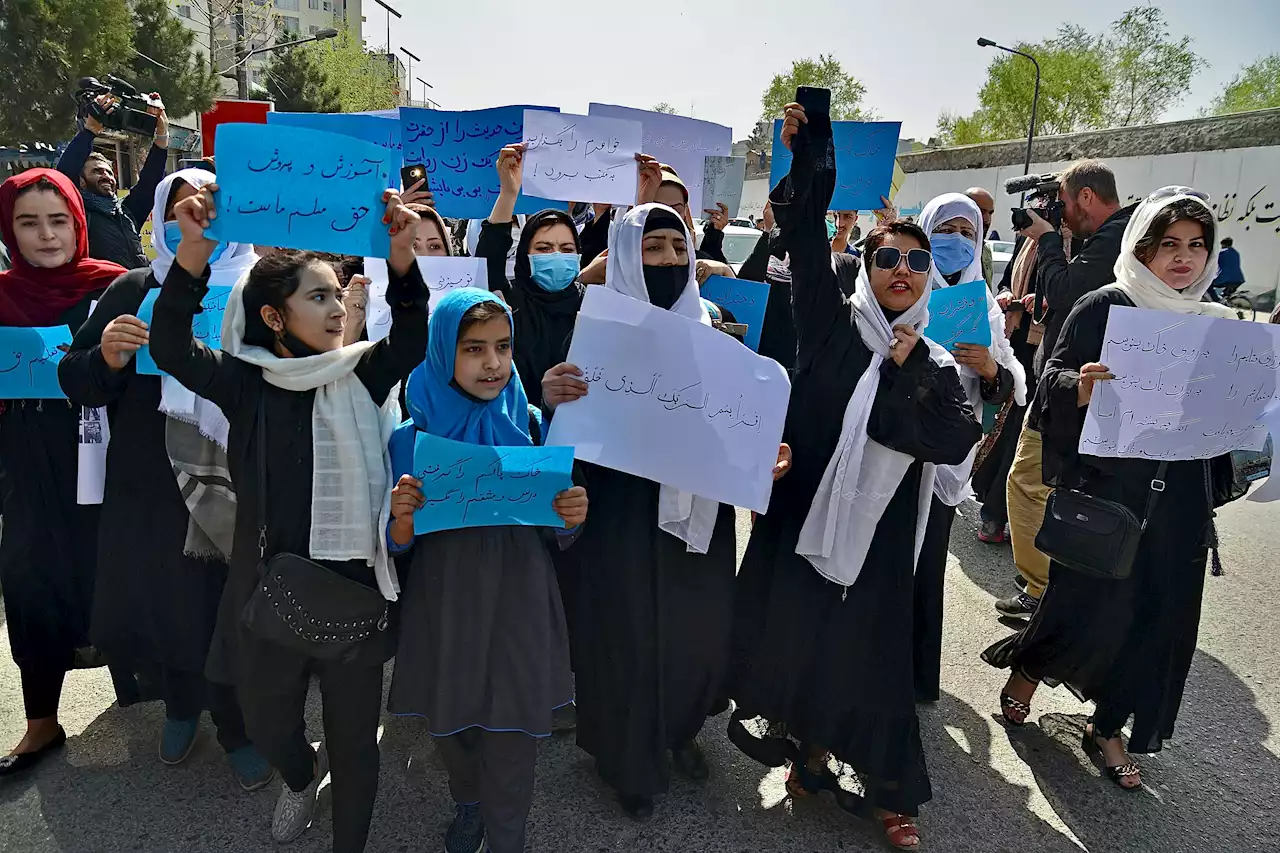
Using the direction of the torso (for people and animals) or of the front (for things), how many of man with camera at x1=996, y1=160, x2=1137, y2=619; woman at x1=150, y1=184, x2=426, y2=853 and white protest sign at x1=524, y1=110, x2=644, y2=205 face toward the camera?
2

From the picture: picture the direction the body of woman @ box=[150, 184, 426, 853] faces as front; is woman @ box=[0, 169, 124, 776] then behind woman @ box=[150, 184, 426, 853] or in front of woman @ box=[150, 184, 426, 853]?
behind

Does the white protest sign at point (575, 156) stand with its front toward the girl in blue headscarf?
yes

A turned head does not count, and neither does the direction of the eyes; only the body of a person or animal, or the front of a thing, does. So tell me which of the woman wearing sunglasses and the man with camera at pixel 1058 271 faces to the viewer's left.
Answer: the man with camera

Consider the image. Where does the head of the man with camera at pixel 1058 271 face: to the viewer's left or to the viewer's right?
to the viewer's left

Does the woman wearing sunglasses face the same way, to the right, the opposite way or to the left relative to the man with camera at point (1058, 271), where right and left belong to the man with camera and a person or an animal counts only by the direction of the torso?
to the left

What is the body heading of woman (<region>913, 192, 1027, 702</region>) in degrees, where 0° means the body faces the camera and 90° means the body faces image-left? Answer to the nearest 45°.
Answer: approximately 0°

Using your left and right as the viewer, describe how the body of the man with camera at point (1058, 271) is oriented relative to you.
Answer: facing to the left of the viewer

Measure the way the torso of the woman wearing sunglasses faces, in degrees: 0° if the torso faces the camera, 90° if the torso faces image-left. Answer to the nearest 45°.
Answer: approximately 0°
